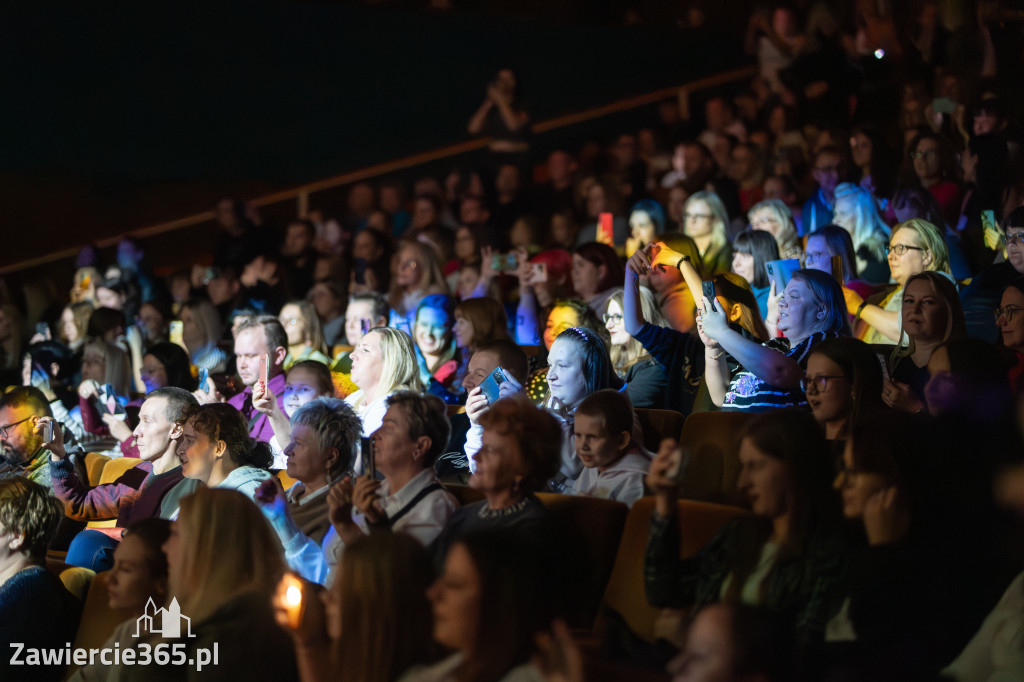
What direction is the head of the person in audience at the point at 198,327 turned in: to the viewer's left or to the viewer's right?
to the viewer's left

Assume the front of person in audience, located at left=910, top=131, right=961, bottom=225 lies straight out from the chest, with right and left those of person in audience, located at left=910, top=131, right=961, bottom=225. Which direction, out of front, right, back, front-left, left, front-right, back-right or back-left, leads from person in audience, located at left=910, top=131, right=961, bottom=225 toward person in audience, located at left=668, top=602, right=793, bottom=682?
front-left

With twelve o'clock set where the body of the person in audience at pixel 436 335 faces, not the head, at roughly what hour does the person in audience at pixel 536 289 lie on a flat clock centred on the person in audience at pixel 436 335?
the person in audience at pixel 536 289 is roughly at 6 o'clock from the person in audience at pixel 436 335.

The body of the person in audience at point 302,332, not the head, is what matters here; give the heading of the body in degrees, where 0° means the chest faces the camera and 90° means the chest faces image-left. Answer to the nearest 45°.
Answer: approximately 45°

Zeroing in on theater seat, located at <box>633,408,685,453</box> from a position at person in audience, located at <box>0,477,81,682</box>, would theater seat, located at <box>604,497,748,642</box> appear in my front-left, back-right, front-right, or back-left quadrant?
front-right

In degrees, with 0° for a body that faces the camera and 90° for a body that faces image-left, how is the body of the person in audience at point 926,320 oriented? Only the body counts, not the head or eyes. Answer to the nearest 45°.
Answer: approximately 45°

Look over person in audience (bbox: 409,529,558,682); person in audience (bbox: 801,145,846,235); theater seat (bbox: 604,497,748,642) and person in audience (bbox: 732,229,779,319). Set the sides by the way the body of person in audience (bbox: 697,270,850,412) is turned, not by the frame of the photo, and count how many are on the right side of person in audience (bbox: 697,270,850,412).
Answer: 2

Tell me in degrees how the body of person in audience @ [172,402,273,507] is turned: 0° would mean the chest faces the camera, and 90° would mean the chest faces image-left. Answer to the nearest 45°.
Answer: approximately 90°

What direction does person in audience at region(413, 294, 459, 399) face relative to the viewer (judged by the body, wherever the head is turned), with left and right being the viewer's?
facing the viewer and to the left of the viewer

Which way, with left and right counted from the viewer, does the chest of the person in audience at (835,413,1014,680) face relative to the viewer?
facing to the left of the viewer
